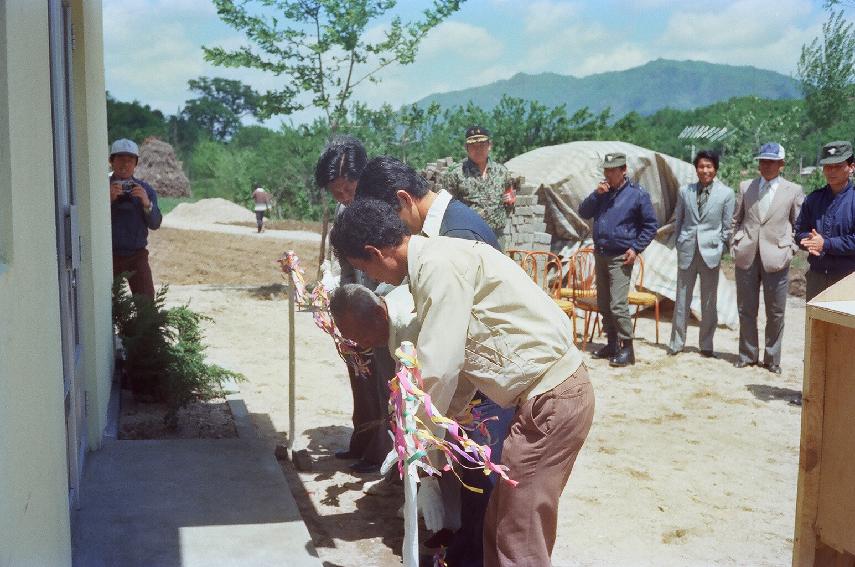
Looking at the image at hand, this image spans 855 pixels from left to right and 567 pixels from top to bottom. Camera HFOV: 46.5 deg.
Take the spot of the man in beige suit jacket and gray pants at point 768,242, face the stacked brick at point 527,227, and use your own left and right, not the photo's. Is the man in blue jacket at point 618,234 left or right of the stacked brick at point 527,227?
left

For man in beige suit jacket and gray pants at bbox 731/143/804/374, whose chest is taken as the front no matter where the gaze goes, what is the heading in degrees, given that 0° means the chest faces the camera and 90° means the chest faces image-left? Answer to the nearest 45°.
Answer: approximately 0°

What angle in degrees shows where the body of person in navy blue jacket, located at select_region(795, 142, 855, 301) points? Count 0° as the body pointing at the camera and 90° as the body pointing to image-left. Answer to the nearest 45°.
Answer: approximately 45°

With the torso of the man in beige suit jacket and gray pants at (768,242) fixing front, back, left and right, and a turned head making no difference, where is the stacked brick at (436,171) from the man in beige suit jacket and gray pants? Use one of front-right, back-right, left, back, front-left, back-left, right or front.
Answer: back-right

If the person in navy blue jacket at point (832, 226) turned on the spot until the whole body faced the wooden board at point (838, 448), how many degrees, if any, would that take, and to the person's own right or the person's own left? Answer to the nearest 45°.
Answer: approximately 45° to the person's own left

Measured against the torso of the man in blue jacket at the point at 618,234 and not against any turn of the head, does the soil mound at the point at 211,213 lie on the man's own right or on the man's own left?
on the man's own right

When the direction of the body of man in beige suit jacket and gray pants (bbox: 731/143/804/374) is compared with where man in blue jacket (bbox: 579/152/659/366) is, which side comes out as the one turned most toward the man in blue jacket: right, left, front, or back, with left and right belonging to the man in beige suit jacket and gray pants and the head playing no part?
right

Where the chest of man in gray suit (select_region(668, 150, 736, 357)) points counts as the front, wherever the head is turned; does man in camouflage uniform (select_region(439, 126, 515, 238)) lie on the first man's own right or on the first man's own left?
on the first man's own right

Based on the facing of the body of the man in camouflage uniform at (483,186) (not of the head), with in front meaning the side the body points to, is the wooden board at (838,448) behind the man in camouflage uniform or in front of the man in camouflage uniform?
in front

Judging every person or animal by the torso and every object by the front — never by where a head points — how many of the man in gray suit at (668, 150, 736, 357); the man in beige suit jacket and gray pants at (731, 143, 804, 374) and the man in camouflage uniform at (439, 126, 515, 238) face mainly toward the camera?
3

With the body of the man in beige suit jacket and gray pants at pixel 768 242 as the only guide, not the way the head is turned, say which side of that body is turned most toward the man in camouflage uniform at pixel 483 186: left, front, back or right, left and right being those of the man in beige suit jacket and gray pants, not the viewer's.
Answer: right
